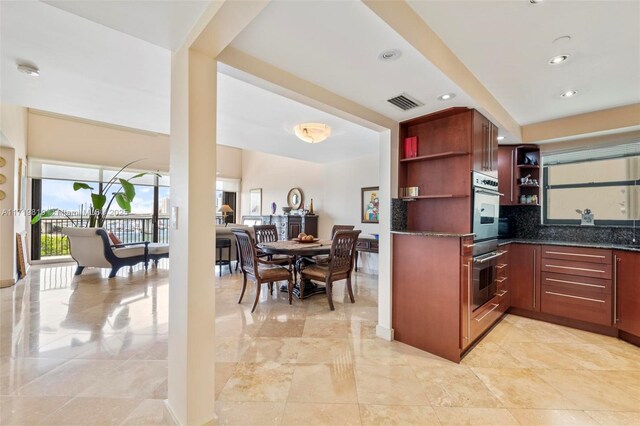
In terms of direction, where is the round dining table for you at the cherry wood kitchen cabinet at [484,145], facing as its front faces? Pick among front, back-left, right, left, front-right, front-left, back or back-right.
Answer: back

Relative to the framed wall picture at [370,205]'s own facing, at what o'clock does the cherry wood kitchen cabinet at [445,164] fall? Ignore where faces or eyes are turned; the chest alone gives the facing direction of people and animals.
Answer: The cherry wood kitchen cabinet is roughly at 10 o'clock from the framed wall picture.

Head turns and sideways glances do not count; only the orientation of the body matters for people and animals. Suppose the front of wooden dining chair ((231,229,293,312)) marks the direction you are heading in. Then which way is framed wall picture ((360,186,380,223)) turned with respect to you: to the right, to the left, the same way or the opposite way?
the opposite way

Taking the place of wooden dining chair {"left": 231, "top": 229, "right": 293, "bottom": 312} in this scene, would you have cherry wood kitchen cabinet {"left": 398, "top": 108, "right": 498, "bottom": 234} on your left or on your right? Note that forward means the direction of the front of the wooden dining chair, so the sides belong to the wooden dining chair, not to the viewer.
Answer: on your right

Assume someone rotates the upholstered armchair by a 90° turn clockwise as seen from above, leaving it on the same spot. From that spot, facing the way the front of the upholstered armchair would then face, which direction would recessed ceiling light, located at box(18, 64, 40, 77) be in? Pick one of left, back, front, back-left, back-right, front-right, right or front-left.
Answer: front-right
